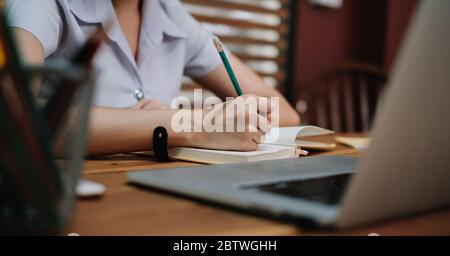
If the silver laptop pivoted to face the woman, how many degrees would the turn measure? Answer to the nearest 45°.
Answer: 0° — it already faces them

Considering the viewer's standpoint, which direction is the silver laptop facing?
facing away from the viewer and to the left of the viewer
